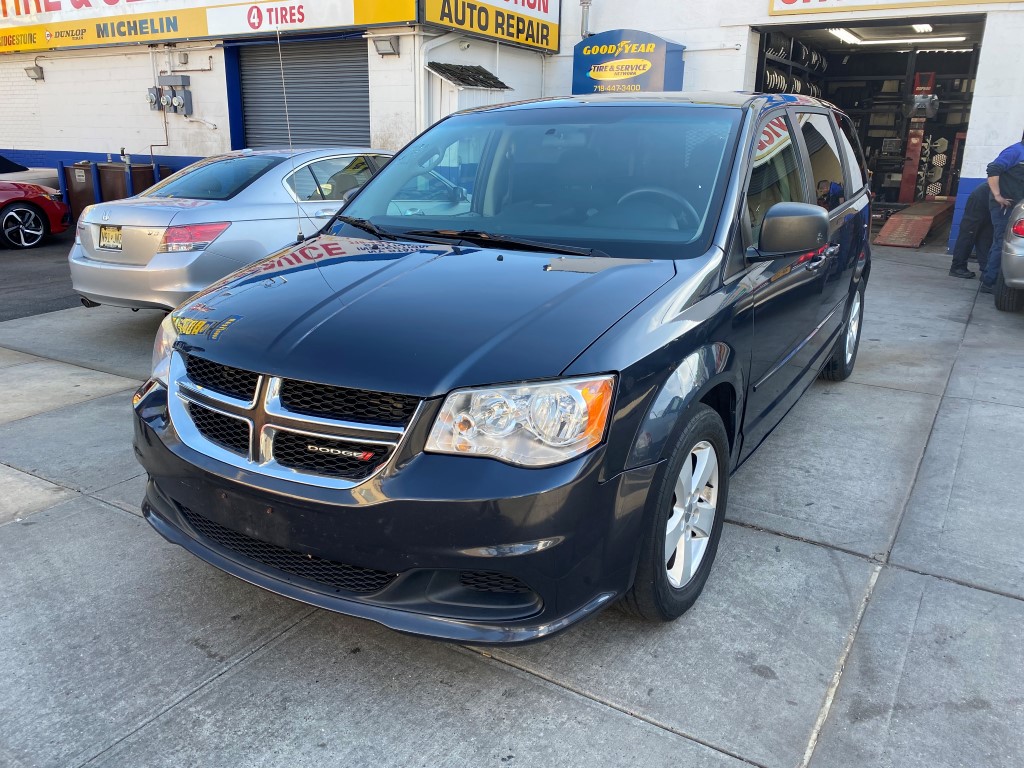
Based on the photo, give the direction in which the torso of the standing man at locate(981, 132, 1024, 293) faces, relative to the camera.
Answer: to the viewer's right

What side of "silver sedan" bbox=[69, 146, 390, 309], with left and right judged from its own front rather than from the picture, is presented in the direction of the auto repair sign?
front

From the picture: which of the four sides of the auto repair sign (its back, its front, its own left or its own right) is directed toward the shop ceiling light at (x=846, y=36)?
left

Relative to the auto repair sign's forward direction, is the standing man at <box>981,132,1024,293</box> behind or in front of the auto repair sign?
in front

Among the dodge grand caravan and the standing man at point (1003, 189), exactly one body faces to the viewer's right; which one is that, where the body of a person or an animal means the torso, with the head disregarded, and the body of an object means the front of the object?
the standing man

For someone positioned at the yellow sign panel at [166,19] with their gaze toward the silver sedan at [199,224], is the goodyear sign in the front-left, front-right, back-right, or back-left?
front-left

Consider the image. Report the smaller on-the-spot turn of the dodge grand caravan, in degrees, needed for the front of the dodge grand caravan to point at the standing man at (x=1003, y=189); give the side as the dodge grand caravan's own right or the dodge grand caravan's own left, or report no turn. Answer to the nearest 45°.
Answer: approximately 180°

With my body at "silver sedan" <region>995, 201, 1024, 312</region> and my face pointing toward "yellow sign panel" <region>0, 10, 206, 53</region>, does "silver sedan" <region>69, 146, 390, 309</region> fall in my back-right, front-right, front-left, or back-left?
front-left

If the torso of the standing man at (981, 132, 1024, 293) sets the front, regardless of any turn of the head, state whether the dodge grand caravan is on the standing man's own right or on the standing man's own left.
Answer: on the standing man's own right

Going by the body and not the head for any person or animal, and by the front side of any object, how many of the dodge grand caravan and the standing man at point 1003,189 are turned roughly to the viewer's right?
1

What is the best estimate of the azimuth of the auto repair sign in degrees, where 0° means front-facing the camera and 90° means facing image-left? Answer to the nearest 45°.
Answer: approximately 315°

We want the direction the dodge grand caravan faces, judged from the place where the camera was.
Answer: facing the viewer and to the left of the viewer

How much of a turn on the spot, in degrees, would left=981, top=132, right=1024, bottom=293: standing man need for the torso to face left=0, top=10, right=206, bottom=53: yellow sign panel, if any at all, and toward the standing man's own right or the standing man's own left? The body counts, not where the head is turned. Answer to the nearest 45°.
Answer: approximately 180°

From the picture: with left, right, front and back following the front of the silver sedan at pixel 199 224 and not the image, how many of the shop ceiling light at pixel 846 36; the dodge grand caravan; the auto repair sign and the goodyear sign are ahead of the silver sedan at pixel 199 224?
3

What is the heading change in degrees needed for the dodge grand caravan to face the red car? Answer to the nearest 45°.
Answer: approximately 90° to its right
